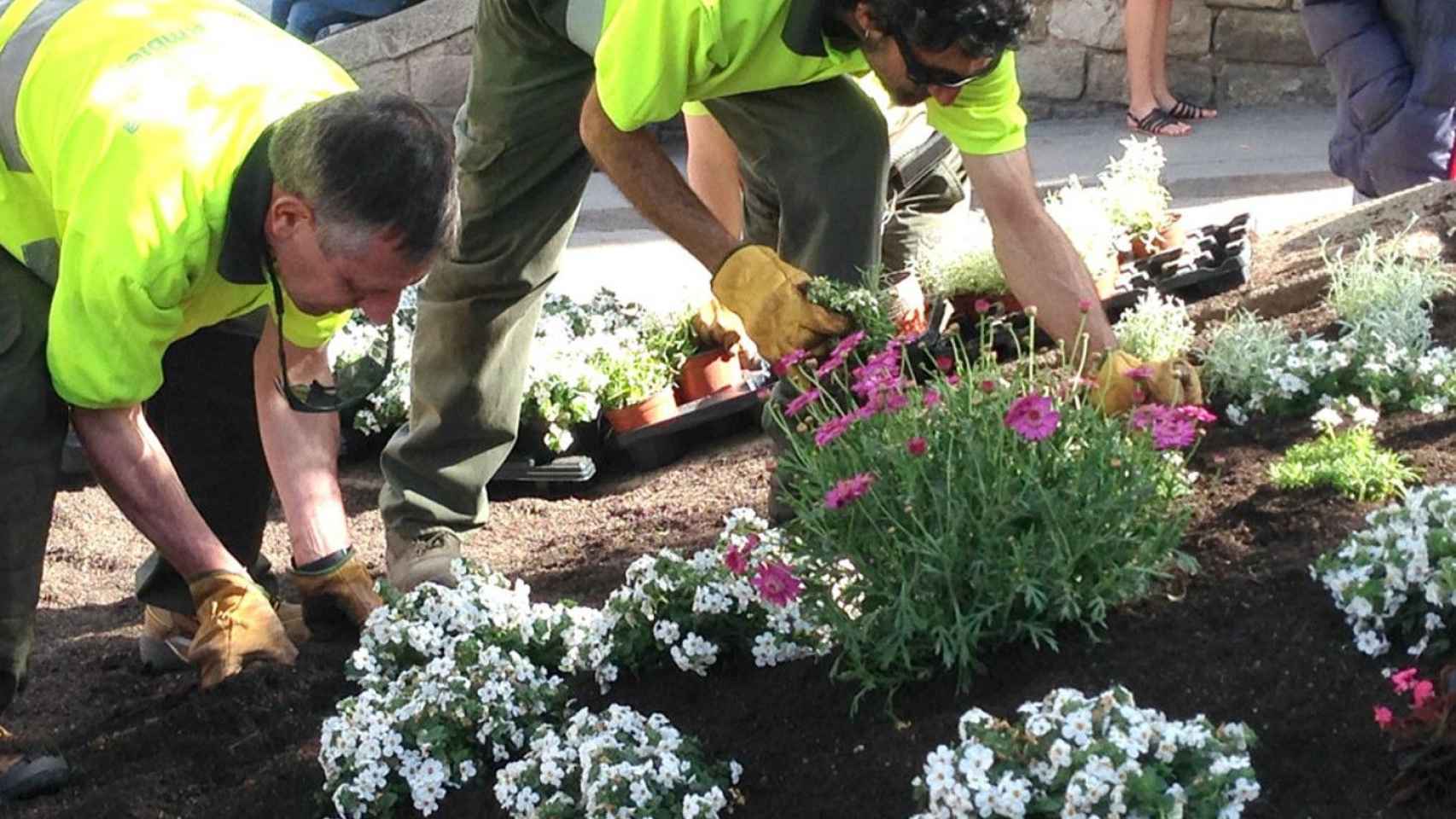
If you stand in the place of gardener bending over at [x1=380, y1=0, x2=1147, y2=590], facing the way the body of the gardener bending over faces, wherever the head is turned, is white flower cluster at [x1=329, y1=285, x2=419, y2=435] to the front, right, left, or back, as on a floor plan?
back

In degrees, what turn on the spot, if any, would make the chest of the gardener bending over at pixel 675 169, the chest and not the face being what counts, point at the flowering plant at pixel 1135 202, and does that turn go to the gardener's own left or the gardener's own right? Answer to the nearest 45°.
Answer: approximately 90° to the gardener's own left

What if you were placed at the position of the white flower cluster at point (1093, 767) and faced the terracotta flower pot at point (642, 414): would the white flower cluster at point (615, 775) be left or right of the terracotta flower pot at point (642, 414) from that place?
left

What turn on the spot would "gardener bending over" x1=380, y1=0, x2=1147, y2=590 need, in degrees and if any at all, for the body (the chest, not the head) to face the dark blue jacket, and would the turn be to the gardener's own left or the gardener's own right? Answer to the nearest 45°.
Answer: approximately 90° to the gardener's own left

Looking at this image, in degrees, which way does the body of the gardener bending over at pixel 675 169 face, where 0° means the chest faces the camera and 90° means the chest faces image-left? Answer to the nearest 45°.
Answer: approximately 315°

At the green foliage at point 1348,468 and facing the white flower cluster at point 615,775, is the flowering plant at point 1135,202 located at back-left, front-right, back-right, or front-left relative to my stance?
back-right

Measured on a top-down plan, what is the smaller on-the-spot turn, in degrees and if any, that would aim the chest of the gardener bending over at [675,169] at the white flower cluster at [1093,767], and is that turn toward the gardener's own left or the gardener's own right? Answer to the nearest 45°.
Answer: approximately 45° to the gardener's own right
